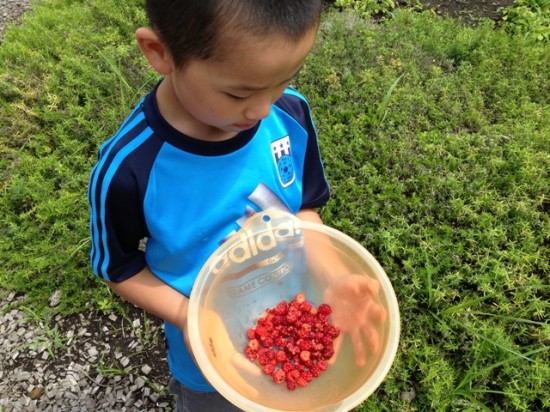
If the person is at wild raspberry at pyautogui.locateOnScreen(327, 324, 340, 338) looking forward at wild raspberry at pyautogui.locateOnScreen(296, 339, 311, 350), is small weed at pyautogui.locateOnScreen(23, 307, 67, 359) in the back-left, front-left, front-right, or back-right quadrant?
front-right

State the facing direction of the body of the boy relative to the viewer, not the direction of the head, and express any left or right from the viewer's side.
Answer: facing the viewer and to the right of the viewer

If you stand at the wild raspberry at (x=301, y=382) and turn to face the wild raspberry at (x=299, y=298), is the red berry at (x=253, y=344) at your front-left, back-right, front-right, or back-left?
front-left

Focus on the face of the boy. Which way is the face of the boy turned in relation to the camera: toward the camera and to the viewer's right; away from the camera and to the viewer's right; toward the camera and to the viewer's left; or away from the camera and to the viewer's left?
toward the camera and to the viewer's right
